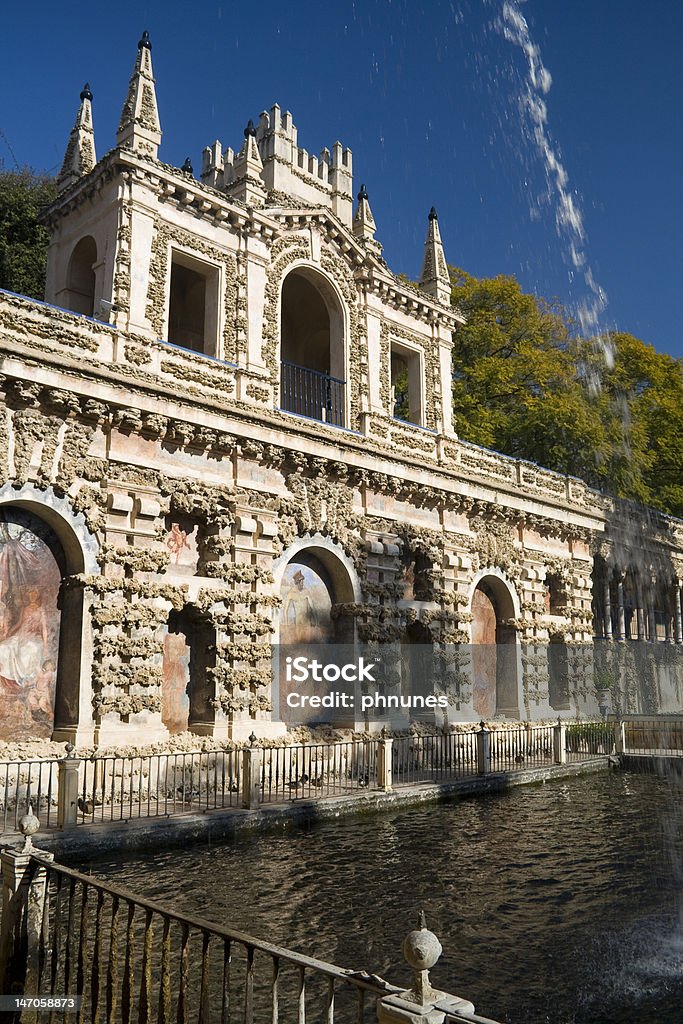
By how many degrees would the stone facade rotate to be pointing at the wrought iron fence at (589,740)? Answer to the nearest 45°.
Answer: approximately 90° to its left

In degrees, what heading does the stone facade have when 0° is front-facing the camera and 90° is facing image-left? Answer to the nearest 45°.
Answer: approximately 315°

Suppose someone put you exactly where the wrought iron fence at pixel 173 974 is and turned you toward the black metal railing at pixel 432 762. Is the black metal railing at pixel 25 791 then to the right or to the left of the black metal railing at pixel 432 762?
left

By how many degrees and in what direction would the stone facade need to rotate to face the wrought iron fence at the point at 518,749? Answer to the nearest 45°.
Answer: approximately 90° to its left

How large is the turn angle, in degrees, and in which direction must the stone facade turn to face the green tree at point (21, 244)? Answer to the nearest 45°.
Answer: approximately 180°
